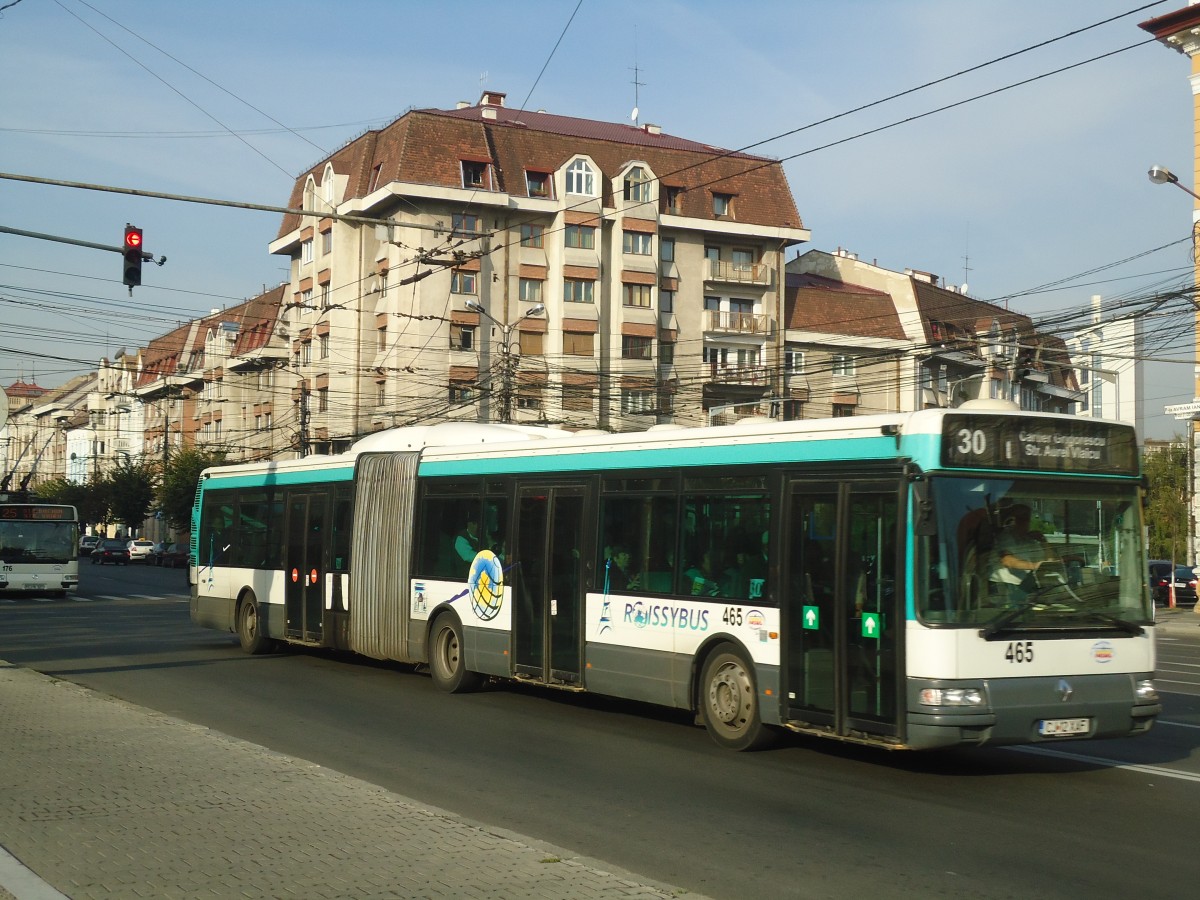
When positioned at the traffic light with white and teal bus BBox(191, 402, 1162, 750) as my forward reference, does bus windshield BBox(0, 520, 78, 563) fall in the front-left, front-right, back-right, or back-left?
back-left

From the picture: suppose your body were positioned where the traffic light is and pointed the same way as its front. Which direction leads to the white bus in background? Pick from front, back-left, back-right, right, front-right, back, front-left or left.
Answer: back

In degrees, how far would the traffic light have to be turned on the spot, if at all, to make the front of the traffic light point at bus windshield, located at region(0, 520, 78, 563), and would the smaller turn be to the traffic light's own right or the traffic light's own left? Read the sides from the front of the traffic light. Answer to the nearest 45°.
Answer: approximately 180°

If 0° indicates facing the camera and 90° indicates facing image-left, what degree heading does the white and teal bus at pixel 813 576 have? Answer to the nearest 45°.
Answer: approximately 315°

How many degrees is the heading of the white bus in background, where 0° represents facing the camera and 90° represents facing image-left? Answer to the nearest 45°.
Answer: approximately 0°

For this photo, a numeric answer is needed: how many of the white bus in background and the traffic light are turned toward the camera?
2

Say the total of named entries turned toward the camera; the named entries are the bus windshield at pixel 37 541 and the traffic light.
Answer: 2

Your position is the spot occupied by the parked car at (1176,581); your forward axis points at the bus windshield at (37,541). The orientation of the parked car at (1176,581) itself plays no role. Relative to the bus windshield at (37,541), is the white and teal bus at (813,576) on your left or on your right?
left

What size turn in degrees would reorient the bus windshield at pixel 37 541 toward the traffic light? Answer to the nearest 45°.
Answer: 0° — it already faces it

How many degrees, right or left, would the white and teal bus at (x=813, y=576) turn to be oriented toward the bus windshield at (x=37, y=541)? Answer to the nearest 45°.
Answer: approximately 180°

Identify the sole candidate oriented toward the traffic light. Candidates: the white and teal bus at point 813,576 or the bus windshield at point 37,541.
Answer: the bus windshield

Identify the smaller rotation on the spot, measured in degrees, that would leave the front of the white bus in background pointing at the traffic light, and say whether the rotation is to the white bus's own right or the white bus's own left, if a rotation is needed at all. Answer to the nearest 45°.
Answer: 0° — it already faces it

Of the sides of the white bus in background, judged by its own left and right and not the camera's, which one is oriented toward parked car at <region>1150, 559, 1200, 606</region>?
left

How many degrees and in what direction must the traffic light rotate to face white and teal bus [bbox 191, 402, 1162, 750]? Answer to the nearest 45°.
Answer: approximately 45° to its left

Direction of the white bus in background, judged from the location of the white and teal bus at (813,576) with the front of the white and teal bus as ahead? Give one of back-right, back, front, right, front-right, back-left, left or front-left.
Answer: back
